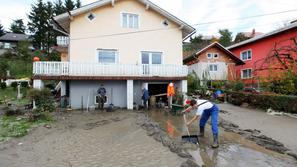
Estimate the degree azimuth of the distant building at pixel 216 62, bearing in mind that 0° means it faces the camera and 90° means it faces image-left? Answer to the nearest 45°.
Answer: approximately 0°

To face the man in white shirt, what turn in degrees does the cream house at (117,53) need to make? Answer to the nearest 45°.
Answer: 0° — it already faces them

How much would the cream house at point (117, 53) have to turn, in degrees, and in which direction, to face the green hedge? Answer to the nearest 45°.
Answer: approximately 90° to its left

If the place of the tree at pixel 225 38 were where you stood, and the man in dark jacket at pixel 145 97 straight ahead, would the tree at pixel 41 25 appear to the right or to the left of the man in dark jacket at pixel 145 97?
right

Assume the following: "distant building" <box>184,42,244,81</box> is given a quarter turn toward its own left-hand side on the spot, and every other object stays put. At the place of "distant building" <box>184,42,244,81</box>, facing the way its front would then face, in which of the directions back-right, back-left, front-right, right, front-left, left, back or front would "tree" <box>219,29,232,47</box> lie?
left

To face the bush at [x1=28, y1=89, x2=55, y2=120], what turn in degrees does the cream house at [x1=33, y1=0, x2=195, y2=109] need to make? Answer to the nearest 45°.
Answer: approximately 90° to its right

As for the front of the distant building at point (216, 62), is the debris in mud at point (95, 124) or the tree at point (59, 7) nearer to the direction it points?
the debris in mud

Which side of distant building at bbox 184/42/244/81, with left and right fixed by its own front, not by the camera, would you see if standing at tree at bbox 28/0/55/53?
right

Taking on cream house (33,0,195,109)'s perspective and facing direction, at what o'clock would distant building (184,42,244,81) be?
The distant building is roughly at 8 o'clock from the cream house.

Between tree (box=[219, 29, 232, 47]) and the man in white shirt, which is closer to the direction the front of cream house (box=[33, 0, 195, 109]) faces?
the man in white shirt

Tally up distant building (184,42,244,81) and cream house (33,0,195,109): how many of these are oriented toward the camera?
2
